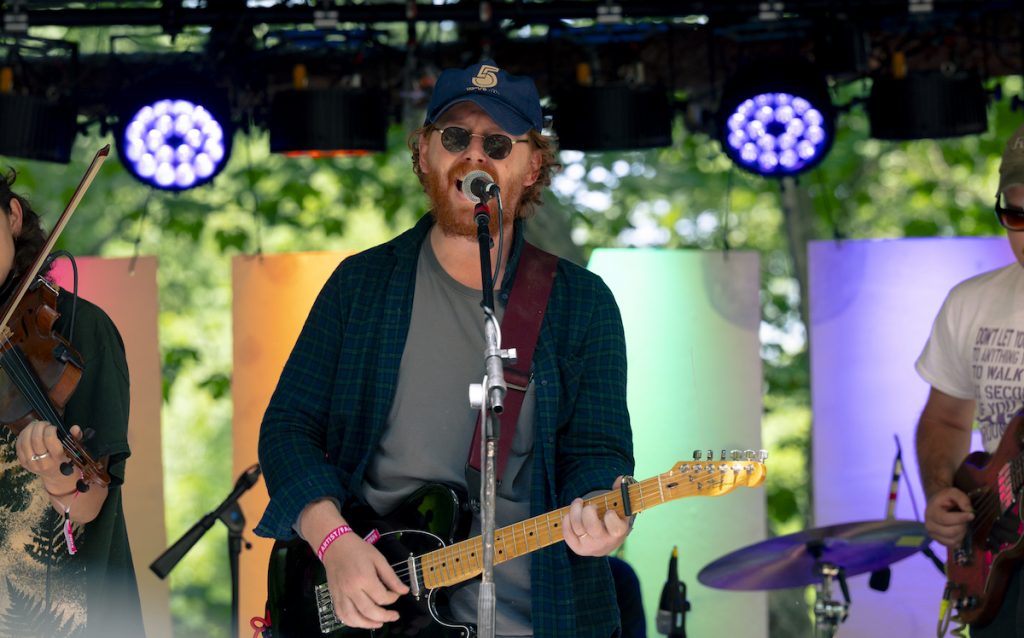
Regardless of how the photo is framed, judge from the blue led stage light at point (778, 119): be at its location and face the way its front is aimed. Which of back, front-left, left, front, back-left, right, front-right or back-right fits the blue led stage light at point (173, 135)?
right

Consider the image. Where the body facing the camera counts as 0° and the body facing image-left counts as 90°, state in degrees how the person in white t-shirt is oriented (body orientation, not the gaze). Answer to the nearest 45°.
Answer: approximately 0°

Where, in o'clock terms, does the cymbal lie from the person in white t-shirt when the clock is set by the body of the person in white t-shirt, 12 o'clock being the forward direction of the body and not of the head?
The cymbal is roughly at 4 o'clock from the person in white t-shirt.

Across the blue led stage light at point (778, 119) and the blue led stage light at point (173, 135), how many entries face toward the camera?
2

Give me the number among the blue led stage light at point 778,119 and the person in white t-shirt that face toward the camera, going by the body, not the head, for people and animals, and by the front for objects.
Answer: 2

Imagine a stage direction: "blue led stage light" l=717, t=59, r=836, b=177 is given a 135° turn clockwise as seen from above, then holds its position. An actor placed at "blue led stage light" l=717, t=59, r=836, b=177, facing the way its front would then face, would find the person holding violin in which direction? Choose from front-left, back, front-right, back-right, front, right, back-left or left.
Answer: left

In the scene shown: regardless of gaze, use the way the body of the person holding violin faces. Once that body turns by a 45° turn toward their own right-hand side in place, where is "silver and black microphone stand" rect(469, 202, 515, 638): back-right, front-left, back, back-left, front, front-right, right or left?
back-left

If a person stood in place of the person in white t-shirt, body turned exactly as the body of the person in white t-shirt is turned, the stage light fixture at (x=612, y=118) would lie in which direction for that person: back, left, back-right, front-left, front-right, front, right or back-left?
back-right
